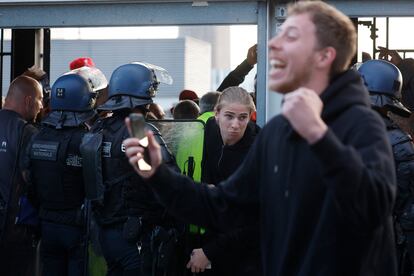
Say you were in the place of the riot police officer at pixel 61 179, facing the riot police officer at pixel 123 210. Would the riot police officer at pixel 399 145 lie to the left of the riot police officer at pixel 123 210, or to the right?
left

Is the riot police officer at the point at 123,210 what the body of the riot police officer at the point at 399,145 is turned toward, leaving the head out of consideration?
no
